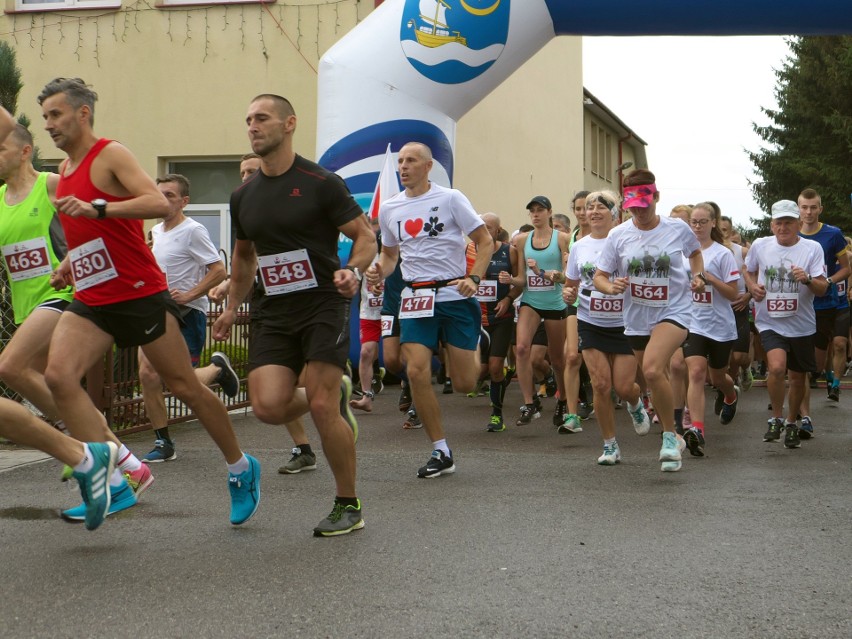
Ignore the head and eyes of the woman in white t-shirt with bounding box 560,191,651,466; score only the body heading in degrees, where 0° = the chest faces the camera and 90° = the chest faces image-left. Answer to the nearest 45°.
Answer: approximately 0°

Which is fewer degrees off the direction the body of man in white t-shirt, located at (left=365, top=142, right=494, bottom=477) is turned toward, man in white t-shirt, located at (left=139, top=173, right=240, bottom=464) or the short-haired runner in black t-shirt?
the short-haired runner in black t-shirt

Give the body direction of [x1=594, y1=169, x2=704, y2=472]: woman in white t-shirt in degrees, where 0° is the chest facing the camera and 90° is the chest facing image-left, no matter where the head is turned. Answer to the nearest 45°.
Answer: approximately 0°

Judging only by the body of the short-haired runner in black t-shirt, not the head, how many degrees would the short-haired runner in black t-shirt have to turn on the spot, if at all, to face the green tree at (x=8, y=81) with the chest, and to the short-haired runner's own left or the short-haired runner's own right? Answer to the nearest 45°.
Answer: approximately 90° to the short-haired runner's own right

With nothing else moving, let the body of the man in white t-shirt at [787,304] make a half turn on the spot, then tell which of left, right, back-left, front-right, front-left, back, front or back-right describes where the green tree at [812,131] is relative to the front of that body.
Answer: front

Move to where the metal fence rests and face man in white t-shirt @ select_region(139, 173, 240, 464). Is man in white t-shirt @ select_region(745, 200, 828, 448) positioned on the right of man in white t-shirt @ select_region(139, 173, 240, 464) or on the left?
left

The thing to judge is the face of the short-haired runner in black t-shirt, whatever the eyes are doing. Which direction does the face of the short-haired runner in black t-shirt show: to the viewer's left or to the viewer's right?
to the viewer's left

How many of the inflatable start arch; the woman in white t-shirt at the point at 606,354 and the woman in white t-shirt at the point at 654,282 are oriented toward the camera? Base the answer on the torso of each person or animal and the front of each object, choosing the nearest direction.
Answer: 3

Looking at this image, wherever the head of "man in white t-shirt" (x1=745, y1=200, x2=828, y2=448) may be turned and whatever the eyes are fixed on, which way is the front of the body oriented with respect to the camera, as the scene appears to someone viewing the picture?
toward the camera

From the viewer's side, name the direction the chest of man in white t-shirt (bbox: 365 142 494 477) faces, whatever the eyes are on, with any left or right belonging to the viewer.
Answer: facing the viewer and to the left of the viewer

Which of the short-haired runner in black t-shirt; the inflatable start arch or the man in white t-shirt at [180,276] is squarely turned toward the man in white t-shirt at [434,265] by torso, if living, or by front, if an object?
the inflatable start arch

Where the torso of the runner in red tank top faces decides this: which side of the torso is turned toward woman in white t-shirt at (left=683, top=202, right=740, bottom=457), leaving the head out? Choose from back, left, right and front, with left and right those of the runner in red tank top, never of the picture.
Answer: back

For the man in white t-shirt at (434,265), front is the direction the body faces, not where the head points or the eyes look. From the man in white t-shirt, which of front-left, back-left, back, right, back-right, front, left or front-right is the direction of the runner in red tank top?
front

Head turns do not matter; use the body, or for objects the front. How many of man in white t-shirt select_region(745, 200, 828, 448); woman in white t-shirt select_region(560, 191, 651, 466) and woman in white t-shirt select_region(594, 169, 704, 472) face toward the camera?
3

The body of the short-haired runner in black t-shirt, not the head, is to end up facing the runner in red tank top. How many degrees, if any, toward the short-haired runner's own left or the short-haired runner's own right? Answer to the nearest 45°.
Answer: approximately 45° to the short-haired runner's own right
